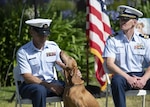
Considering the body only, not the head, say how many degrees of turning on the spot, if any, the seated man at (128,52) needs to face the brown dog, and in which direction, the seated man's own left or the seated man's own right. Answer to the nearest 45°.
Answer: approximately 45° to the seated man's own right

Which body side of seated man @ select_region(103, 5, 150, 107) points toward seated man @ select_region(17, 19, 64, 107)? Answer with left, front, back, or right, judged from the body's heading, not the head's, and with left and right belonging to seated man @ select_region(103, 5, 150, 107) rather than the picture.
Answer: right

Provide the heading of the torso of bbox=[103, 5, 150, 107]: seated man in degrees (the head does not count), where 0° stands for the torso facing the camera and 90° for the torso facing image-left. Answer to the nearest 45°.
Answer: approximately 0°

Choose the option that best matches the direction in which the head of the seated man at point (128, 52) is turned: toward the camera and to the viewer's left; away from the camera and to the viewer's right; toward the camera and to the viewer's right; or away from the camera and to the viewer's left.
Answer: toward the camera and to the viewer's left
